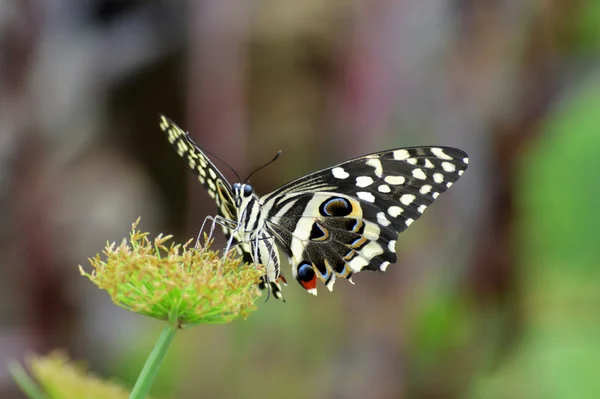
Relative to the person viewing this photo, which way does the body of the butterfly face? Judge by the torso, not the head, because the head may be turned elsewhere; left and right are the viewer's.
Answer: facing the viewer and to the left of the viewer
